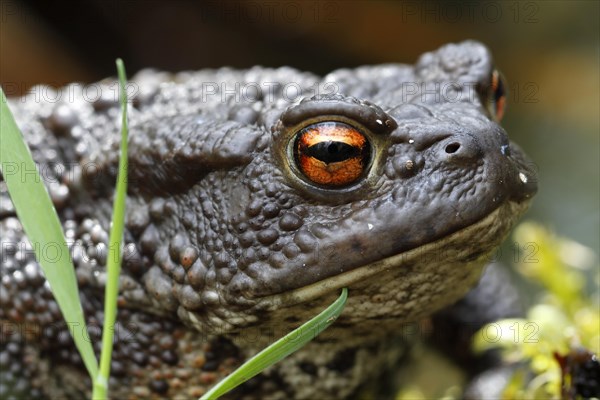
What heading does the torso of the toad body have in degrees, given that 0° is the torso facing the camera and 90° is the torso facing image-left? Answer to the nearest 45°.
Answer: approximately 315°

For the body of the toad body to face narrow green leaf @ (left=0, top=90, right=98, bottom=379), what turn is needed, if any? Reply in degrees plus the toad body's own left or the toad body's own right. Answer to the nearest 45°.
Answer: approximately 90° to the toad body's own right
